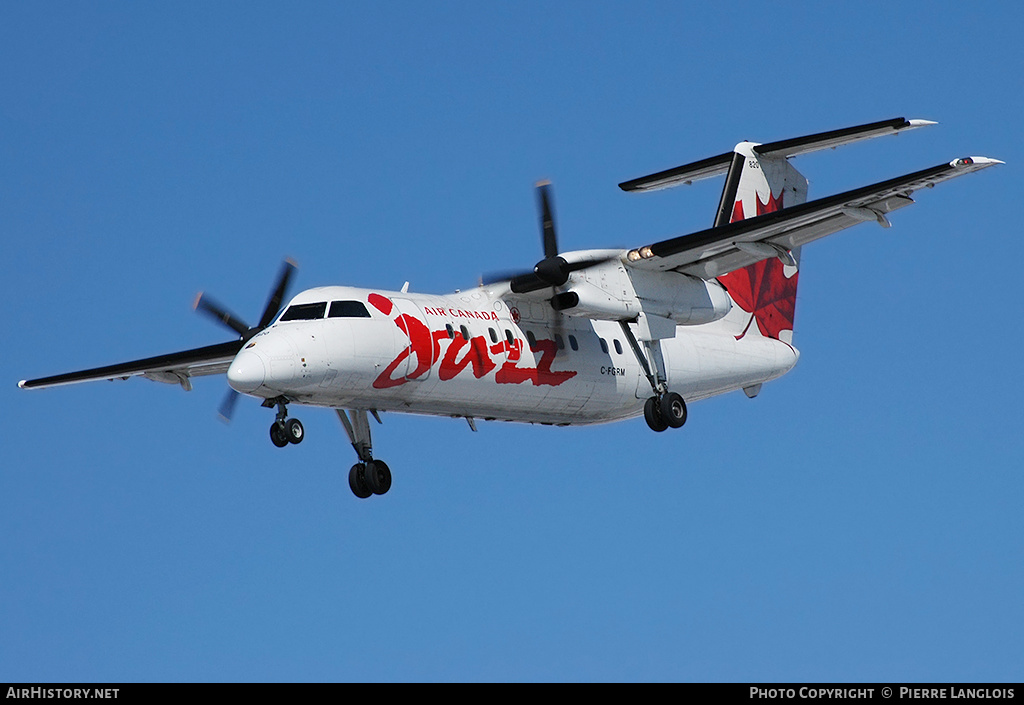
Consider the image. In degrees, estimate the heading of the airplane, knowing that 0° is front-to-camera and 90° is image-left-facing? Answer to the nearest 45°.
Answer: approximately 45°
